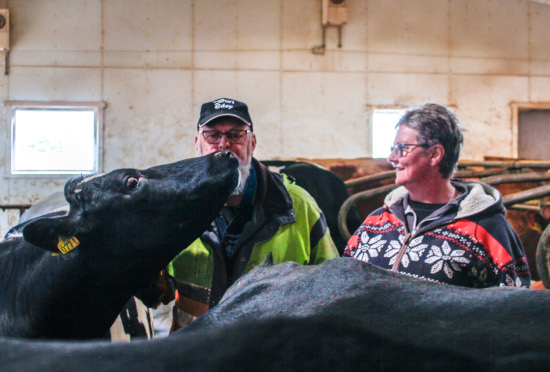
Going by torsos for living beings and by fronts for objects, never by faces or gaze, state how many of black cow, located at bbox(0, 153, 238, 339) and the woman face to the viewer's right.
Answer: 1

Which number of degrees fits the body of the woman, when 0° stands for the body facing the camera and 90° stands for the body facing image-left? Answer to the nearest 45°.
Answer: approximately 45°

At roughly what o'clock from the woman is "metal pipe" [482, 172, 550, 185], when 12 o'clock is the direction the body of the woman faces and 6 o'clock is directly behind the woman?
The metal pipe is roughly at 5 o'clock from the woman.

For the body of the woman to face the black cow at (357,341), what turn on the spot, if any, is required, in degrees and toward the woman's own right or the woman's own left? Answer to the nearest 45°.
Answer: approximately 45° to the woman's own left

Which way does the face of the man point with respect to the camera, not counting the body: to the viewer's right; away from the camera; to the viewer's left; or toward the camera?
toward the camera

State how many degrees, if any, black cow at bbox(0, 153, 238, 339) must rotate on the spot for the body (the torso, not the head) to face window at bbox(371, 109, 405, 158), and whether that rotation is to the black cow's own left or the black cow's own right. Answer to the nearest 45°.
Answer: approximately 45° to the black cow's own left

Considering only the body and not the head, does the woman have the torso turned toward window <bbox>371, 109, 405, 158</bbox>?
no

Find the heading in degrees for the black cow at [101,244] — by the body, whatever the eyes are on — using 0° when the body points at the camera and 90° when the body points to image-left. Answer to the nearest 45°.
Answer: approximately 270°

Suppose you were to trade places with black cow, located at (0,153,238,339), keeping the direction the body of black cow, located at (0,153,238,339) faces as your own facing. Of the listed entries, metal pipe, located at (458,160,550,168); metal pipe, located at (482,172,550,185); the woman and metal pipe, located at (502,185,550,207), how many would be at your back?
0

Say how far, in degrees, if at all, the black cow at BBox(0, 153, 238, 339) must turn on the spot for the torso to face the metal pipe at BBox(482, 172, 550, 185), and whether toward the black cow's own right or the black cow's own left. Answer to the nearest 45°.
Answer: approximately 45° to the black cow's own left

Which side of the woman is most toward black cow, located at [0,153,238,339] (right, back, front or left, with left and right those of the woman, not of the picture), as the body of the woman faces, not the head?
front
